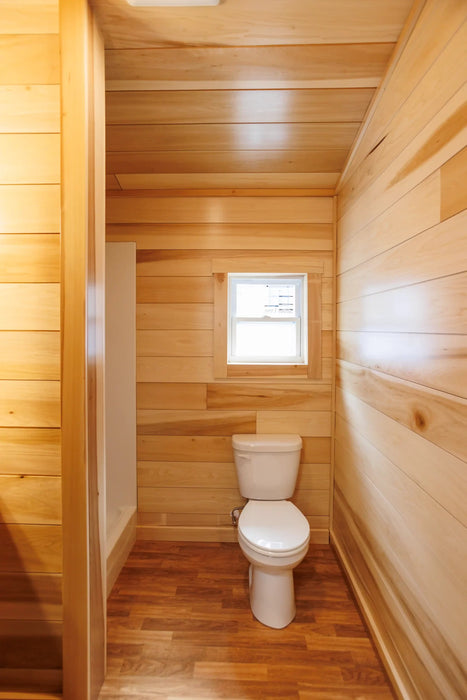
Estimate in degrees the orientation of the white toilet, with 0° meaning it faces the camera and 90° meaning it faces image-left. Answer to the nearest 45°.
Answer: approximately 0°
